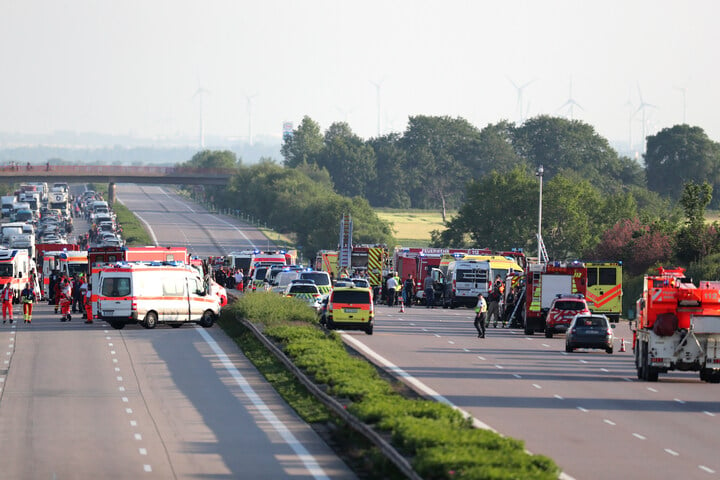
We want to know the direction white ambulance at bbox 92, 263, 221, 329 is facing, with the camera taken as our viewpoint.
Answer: facing away from the viewer and to the right of the viewer

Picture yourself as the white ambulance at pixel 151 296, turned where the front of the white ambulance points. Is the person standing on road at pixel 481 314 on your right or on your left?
on your right
